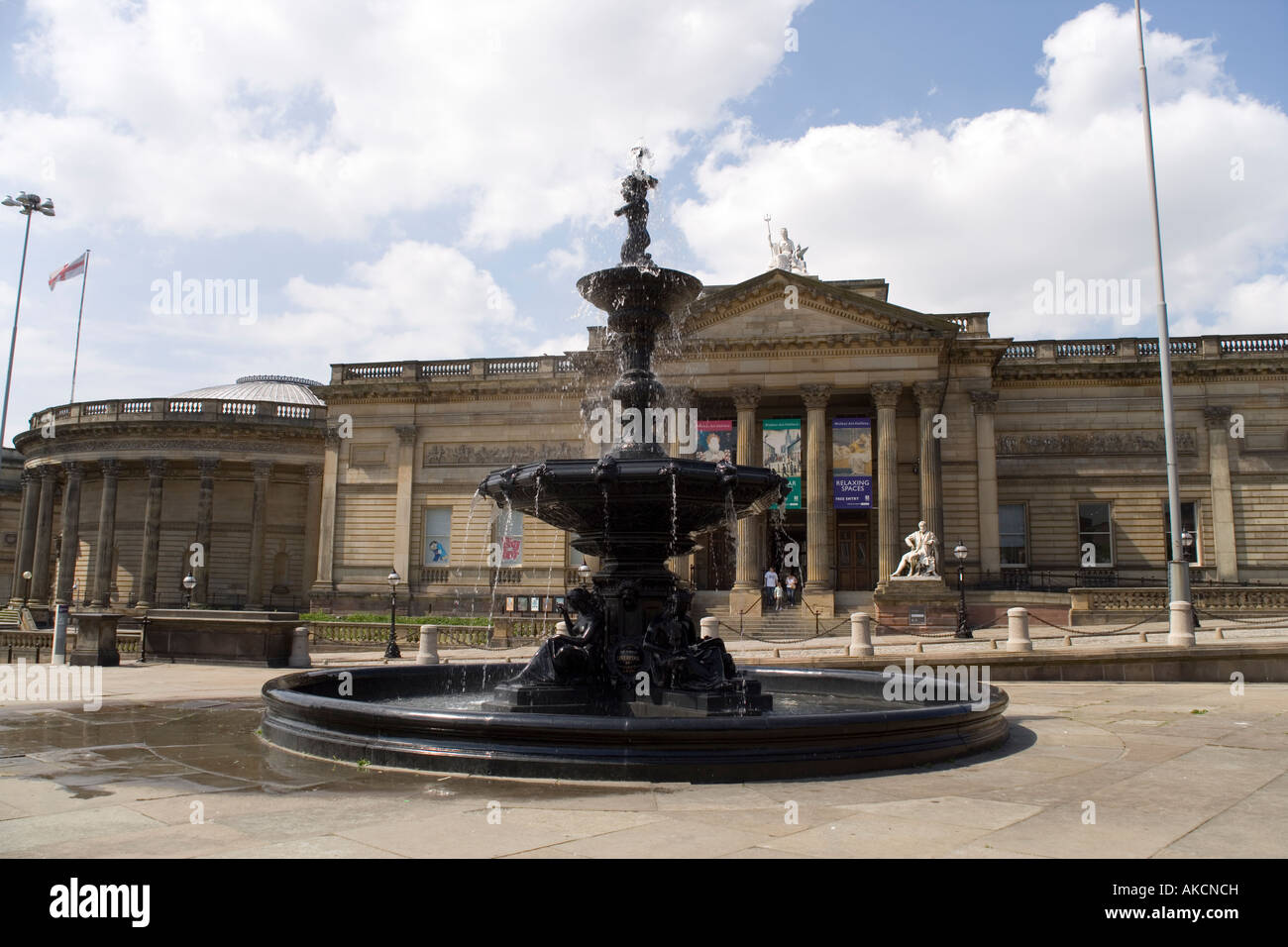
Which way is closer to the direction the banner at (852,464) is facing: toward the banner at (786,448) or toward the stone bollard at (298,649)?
the stone bollard

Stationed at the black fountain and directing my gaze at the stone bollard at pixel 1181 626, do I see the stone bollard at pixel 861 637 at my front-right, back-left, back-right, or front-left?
front-left

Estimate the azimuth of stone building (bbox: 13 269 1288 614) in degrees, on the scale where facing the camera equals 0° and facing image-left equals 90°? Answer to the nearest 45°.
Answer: approximately 0°

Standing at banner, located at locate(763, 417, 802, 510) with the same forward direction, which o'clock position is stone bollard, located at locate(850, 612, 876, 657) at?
The stone bollard is roughly at 12 o'clock from the banner.

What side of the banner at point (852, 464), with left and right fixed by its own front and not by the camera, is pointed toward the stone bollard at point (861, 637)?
front

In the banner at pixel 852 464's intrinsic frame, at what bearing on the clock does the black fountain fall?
The black fountain is roughly at 12 o'clock from the banner.

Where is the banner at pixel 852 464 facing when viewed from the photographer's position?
facing the viewer

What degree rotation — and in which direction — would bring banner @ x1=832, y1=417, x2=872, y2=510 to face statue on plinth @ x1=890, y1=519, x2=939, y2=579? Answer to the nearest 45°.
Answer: approximately 45° to its left

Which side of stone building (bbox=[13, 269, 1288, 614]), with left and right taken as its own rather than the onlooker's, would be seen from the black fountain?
front

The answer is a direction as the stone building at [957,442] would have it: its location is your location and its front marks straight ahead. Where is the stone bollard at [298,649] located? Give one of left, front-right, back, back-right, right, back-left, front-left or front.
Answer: front-right

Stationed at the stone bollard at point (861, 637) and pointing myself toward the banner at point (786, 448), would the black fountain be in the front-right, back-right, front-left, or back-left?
back-left

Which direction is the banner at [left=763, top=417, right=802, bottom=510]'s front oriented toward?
toward the camera

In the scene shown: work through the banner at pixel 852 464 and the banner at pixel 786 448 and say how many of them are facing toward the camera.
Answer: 2

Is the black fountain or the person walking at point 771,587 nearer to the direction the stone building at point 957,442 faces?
the black fountain
